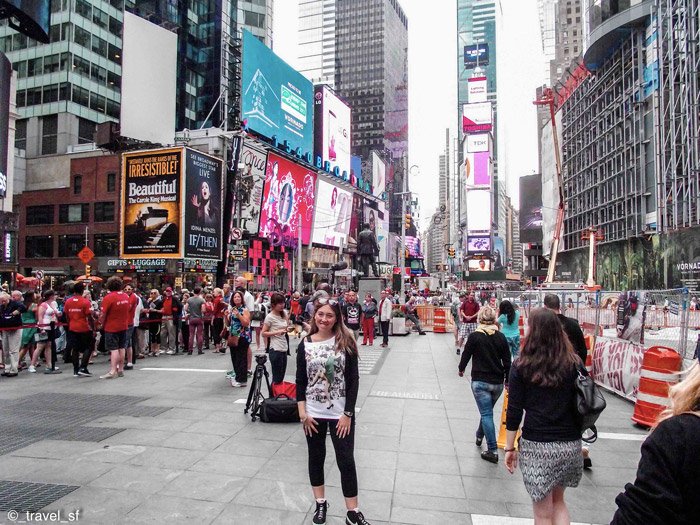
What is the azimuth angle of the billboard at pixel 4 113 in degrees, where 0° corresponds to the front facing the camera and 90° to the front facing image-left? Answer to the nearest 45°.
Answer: approximately 315°

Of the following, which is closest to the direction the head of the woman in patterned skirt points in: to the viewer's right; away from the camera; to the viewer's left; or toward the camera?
away from the camera

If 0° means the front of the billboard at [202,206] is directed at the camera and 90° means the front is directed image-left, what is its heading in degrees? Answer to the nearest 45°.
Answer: approximately 315°

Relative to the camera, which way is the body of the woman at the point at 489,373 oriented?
away from the camera

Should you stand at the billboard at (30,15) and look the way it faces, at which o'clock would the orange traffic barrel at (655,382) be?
The orange traffic barrel is roughly at 1 o'clock from the billboard.

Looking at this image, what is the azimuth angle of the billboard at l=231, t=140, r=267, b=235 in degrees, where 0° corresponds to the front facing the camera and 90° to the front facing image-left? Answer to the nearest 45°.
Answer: approximately 315°

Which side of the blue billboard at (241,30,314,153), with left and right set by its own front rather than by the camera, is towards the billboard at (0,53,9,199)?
right

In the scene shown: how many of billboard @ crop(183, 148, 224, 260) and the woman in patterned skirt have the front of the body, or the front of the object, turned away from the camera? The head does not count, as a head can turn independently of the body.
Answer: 1

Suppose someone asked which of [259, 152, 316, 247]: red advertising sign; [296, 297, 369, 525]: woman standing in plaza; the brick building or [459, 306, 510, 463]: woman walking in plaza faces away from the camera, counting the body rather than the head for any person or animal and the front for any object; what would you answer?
[459, 306, 510, 463]: woman walking in plaza

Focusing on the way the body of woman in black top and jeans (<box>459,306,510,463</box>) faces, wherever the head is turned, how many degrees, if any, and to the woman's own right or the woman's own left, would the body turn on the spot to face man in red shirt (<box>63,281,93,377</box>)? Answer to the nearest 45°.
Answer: approximately 90° to the woman's own left

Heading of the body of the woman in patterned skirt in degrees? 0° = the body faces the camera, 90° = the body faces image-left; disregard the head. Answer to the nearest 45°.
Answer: approximately 180°

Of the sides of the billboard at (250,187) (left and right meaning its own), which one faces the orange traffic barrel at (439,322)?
front

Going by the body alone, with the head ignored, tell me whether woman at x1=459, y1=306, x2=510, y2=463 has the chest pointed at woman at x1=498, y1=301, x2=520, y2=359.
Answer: yes

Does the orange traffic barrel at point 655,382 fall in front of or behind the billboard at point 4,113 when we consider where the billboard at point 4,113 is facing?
in front
